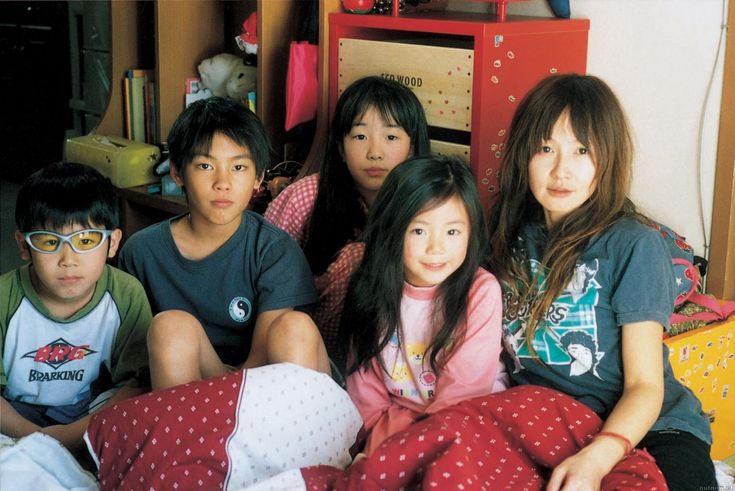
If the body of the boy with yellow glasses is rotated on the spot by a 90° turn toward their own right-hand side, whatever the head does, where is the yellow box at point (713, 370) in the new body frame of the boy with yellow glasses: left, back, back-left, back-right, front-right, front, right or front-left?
back

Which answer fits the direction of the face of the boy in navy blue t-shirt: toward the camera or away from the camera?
toward the camera

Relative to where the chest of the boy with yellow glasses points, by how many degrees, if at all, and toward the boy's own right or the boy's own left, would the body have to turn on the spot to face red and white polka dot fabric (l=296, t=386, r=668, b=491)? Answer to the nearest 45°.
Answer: approximately 45° to the boy's own left

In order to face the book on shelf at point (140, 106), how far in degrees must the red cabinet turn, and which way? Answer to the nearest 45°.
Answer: approximately 90° to its right

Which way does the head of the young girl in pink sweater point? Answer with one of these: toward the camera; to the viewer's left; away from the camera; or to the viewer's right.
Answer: toward the camera

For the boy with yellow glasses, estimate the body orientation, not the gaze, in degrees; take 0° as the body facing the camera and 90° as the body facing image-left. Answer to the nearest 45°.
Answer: approximately 0°

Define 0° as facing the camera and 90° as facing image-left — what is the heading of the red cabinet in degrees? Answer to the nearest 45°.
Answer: approximately 45°

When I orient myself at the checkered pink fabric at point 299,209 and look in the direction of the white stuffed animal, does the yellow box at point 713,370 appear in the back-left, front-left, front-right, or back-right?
back-right

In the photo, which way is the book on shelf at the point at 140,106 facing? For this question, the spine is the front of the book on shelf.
toward the camera

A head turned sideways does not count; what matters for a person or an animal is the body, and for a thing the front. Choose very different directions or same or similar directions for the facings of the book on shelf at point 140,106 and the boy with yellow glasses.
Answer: same or similar directions

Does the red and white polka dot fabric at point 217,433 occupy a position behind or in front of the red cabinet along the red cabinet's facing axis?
in front

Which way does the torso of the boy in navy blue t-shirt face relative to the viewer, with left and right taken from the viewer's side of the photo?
facing the viewer

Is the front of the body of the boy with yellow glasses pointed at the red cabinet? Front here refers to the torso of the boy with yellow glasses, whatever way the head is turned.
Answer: no

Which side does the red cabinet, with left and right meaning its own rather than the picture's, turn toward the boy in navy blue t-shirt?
front

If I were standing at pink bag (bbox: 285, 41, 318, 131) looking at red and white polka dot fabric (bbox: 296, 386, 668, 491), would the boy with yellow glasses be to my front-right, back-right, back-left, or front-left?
front-right

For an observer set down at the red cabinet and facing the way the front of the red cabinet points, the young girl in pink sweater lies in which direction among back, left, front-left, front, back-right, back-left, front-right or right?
front-left

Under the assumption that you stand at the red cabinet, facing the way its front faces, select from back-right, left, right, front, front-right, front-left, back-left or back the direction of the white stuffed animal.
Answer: right
